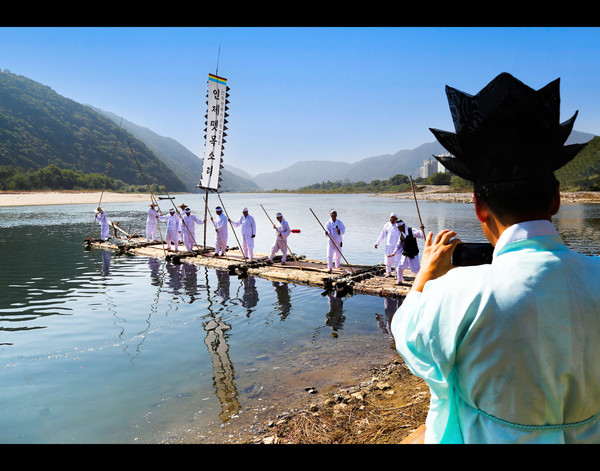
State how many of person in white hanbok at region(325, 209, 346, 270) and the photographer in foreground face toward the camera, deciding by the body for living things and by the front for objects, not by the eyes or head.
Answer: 1

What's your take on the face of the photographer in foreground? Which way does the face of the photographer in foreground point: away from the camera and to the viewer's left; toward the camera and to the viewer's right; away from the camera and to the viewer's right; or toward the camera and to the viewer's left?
away from the camera and to the viewer's left

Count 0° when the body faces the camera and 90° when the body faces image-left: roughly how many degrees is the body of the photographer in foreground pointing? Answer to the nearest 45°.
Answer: approximately 135°

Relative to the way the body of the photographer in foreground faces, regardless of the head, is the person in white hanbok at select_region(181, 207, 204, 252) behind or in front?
in front

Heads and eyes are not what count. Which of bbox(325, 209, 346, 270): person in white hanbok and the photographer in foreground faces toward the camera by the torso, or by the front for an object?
the person in white hanbok

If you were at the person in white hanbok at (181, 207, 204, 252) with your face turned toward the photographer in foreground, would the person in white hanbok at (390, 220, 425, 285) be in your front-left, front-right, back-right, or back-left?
front-left

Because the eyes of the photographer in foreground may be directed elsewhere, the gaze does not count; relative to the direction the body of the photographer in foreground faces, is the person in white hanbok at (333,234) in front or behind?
in front

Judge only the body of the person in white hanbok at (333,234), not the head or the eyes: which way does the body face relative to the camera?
toward the camera

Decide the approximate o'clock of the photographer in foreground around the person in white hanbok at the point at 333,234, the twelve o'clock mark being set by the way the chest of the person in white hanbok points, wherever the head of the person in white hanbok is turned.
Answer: The photographer in foreground is roughly at 12 o'clock from the person in white hanbok.

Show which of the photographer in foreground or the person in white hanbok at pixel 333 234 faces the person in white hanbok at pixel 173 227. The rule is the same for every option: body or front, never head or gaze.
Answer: the photographer in foreground

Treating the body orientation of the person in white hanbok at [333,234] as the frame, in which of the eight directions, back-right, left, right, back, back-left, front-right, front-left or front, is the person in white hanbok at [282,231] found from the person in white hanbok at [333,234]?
back-right

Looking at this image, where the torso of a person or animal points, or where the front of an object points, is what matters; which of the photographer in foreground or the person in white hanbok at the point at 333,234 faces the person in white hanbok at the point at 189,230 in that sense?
the photographer in foreground

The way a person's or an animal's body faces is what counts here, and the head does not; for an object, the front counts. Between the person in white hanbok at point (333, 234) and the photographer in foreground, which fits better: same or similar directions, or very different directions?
very different directions
